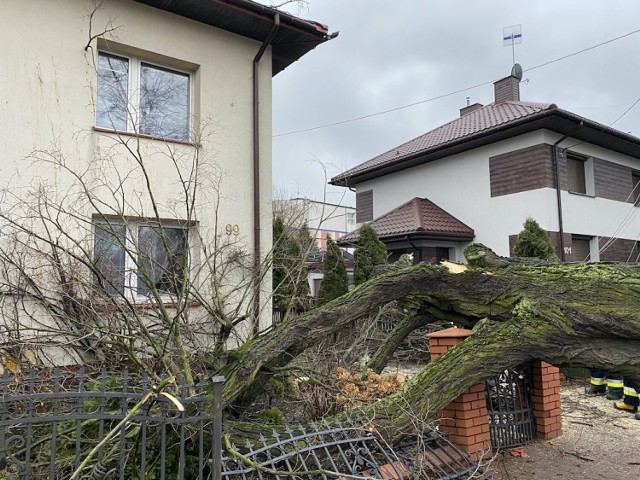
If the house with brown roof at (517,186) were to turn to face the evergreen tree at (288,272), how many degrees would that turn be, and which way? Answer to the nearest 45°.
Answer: approximately 90° to its right

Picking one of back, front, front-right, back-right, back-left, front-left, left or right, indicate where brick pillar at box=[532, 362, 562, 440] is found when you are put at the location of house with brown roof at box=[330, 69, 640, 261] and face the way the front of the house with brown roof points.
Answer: front-right

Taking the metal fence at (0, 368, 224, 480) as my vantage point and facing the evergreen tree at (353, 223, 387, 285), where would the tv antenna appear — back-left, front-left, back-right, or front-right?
front-right

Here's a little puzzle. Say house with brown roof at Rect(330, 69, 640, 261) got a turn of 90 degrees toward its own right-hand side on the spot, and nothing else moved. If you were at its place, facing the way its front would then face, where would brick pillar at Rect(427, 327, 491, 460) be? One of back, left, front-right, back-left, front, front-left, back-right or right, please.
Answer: front-left

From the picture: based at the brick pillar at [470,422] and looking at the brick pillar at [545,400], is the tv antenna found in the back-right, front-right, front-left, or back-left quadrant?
front-left

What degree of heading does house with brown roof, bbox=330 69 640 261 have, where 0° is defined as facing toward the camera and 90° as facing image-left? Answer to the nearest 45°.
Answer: approximately 315°

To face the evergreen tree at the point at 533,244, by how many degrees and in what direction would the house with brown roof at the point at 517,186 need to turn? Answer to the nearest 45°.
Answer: approximately 45° to its right

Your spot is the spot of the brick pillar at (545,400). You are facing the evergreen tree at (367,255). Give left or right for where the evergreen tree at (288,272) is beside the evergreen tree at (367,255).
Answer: left

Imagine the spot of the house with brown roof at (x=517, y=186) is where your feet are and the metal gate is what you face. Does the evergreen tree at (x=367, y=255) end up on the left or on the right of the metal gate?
right
